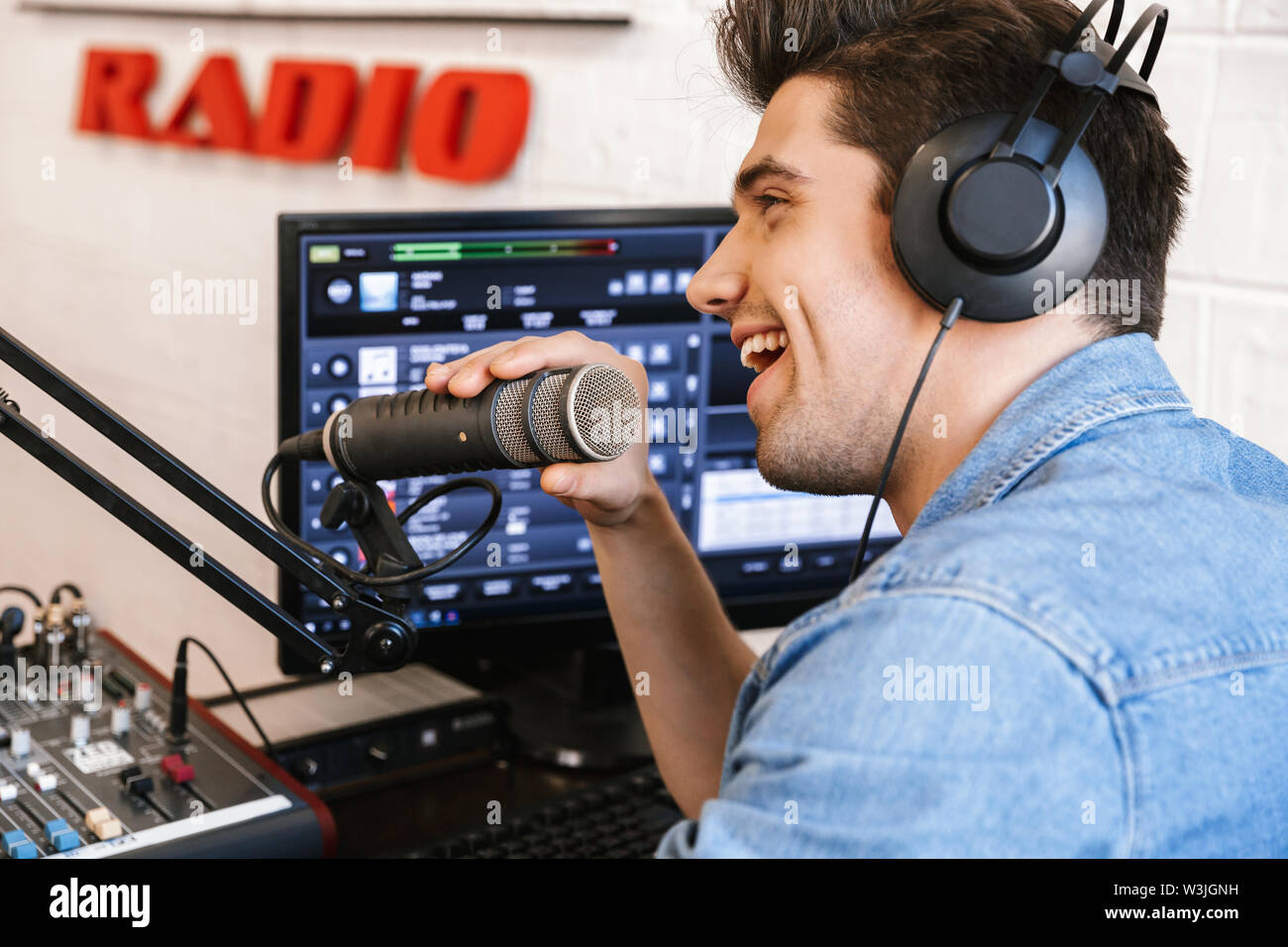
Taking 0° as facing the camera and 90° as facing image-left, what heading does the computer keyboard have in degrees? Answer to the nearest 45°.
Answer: approximately 315°

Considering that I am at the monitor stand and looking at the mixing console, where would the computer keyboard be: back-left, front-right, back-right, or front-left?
front-left

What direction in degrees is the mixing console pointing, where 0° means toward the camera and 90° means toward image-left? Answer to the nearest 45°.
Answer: approximately 315°

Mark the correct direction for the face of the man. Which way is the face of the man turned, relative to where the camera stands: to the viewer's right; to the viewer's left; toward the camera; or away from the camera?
to the viewer's left

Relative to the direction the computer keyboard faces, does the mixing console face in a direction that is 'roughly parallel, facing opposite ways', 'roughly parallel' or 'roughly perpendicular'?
roughly parallel

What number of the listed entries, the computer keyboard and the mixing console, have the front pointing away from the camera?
0
